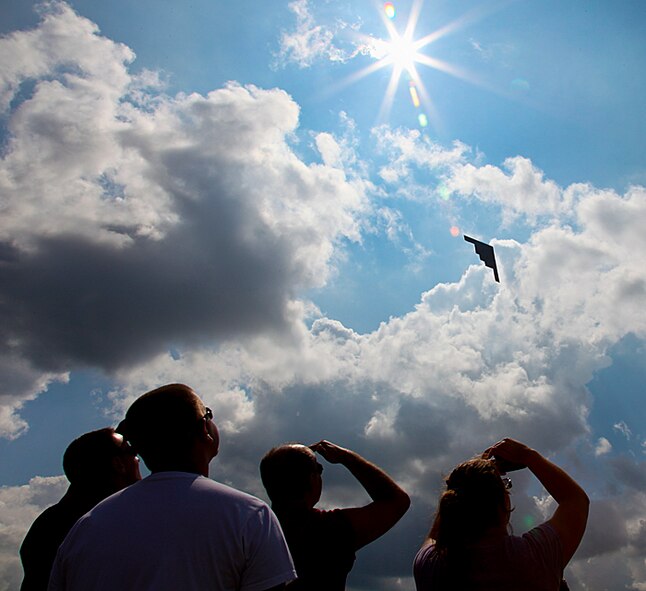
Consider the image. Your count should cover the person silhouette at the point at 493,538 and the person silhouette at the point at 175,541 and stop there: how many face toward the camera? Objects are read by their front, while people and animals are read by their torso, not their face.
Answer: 0

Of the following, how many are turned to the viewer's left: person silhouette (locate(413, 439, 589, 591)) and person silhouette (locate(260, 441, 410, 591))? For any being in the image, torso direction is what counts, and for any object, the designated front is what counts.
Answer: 0

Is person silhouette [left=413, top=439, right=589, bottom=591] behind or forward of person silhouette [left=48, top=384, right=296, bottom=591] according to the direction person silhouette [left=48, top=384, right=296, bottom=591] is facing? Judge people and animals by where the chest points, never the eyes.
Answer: forward

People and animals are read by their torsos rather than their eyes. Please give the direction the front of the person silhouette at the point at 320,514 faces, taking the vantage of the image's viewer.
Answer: facing away from the viewer and to the right of the viewer

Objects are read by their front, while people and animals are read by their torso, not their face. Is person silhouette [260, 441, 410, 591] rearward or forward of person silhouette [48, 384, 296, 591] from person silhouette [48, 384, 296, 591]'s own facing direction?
forward

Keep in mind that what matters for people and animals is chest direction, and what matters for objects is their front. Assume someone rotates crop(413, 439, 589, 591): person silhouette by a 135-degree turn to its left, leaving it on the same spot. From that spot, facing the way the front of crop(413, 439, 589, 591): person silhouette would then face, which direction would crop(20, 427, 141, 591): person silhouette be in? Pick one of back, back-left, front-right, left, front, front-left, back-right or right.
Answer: front

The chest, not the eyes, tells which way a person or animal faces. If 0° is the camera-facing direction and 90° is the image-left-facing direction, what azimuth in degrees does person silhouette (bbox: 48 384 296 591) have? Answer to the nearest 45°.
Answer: approximately 225°

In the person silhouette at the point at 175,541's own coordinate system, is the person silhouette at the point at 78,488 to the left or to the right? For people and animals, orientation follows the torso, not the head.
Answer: on its left

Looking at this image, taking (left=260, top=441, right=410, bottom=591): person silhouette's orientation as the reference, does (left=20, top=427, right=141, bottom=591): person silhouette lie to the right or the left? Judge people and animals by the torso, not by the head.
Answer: on its left

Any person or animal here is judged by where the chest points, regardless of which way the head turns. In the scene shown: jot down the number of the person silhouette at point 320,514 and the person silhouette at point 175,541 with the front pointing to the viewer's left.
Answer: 0
